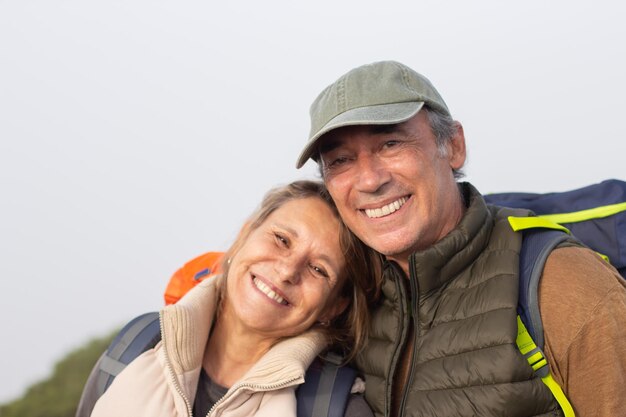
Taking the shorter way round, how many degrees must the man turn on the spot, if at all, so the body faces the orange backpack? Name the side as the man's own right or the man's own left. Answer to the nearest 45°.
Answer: approximately 90° to the man's own right

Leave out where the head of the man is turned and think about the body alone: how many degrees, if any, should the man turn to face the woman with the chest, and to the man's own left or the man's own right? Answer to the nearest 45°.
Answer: approximately 45° to the man's own right

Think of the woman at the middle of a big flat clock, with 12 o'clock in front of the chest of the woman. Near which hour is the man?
The man is roughly at 10 o'clock from the woman.

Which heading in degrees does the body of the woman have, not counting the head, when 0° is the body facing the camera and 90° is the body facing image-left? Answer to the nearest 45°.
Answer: approximately 0°
